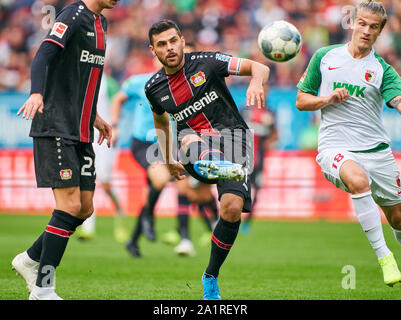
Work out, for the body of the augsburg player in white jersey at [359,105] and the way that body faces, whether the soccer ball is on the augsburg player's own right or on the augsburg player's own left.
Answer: on the augsburg player's own right

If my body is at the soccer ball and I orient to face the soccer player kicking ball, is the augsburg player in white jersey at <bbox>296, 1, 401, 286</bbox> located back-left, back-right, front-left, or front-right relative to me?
back-left

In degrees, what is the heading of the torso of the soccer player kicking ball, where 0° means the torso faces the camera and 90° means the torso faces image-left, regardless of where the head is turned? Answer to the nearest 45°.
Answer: approximately 0°

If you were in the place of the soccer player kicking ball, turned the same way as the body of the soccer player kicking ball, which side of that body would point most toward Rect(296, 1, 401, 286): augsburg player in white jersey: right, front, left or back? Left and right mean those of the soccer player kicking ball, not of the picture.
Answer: left

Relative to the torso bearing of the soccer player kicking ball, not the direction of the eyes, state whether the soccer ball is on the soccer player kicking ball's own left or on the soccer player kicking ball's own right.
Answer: on the soccer player kicking ball's own left
